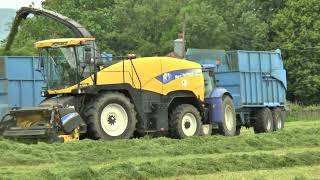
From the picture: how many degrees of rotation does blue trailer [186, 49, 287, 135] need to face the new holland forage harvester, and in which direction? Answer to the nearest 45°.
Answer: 0° — it already faces it

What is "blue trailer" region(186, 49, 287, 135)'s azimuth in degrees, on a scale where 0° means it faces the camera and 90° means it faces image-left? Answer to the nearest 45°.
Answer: approximately 45°

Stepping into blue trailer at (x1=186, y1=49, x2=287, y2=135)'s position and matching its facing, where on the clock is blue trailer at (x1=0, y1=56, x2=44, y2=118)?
blue trailer at (x1=0, y1=56, x2=44, y2=118) is roughly at 1 o'clock from blue trailer at (x1=186, y1=49, x2=287, y2=135).

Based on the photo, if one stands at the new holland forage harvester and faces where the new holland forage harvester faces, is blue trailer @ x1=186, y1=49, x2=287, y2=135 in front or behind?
behind

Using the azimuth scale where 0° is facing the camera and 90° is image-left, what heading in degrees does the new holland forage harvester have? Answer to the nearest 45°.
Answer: approximately 45°

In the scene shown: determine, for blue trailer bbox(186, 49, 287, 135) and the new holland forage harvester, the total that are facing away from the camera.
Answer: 0
